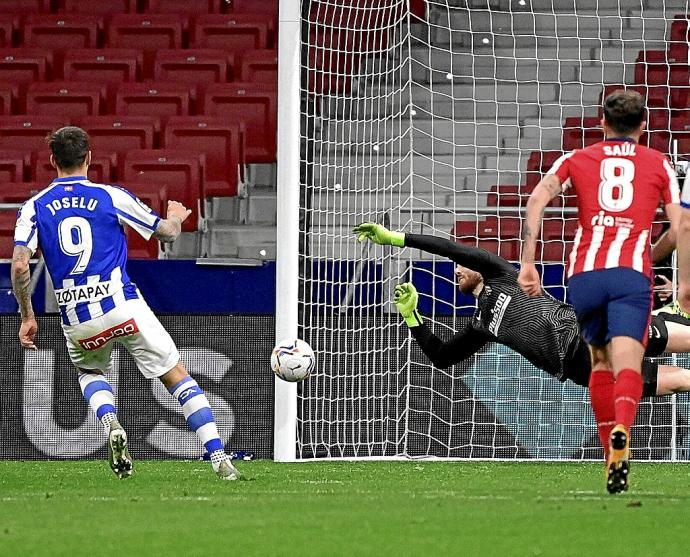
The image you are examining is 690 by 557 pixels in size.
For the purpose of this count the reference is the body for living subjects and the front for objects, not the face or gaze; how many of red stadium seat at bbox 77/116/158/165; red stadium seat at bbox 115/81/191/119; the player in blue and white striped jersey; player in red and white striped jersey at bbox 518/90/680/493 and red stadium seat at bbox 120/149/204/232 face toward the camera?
3

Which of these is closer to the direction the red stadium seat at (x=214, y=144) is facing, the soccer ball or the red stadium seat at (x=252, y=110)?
the soccer ball

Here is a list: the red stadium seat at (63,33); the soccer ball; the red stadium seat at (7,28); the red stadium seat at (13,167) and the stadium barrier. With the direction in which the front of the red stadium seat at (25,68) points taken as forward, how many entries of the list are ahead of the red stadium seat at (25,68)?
3

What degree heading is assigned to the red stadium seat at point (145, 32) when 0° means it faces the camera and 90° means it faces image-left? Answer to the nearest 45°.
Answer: approximately 0°

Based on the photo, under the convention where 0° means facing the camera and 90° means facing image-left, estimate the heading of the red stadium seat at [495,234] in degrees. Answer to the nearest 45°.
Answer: approximately 0°

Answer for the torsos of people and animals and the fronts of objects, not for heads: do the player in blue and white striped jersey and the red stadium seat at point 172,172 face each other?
yes

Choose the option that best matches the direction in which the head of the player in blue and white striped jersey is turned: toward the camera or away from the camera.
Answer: away from the camera

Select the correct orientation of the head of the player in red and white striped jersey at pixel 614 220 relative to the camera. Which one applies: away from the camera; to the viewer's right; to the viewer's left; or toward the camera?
away from the camera

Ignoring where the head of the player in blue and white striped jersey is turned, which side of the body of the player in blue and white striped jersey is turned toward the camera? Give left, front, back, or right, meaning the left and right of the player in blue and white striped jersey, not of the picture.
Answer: back

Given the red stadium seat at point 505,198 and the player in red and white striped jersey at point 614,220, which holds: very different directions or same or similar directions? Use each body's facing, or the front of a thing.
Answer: very different directions
